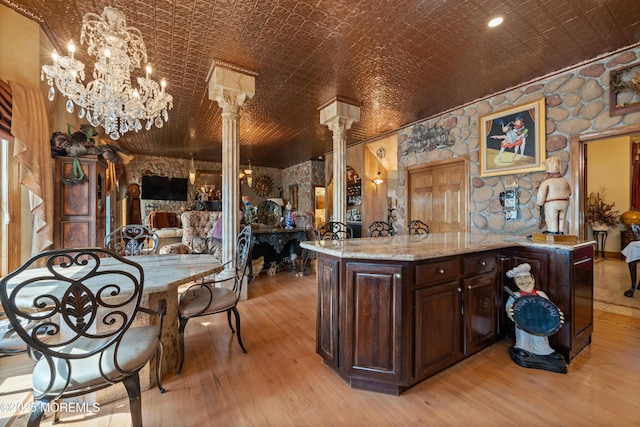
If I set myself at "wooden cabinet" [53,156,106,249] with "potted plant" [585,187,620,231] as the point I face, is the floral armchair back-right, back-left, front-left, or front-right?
front-left

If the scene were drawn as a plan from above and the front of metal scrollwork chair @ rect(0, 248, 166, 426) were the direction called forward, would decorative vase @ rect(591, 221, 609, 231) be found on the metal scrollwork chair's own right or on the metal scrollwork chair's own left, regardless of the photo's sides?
on the metal scrollwork chair's own right

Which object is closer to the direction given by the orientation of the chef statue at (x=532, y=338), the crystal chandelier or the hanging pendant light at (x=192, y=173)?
the crystal chandelier

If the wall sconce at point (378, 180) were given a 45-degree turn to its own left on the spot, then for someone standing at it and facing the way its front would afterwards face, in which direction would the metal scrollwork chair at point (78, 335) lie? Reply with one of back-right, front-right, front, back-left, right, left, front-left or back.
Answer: front

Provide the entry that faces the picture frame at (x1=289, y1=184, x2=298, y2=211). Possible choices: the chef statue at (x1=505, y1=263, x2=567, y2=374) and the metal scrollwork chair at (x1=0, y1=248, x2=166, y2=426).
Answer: the metal scrollwork chair

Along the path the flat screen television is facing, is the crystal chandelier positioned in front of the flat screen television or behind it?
in front

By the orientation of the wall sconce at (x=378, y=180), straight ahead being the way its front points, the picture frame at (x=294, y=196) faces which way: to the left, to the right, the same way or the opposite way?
the same way

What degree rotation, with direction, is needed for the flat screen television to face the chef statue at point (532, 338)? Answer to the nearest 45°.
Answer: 0° — it already faces it

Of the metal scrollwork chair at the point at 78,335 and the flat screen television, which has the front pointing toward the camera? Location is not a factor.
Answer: the flat screen television

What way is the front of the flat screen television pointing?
toward the camera

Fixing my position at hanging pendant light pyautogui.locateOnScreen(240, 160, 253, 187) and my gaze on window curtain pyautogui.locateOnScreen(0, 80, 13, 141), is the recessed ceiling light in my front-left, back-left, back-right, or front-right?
front-left

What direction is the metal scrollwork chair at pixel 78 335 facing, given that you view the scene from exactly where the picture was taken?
facing away from the viewer and to the right of the viewer

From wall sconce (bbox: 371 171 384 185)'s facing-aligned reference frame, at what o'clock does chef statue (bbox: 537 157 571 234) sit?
The chef statue is roughly at 10 o'clock from the wall sconce.

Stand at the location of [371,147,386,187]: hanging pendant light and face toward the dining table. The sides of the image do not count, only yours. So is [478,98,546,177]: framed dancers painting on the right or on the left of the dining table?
left

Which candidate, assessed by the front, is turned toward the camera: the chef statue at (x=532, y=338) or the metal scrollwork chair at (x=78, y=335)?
the chef statue
